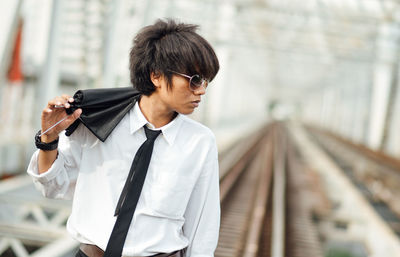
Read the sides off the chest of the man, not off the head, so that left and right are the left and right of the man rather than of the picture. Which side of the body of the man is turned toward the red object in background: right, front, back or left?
back

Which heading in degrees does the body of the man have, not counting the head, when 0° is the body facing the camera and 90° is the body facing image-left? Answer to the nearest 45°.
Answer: approximately 0°

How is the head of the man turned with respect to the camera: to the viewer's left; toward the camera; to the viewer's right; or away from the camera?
to the viewer's right
